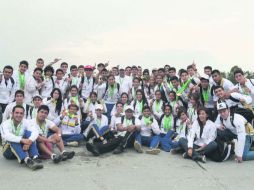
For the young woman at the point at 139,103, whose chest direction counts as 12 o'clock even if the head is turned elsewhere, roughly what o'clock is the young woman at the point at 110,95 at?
the young woman at the point at 110,95 is roughly at 4 o'clock from the young woman at the point at 139,103.

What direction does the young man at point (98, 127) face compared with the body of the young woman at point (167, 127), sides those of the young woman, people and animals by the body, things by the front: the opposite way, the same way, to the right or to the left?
the same way

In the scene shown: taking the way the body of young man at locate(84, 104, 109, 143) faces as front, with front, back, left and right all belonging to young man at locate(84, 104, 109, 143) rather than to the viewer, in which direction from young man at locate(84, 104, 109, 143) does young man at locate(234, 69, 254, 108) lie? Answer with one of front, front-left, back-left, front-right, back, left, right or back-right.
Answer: left

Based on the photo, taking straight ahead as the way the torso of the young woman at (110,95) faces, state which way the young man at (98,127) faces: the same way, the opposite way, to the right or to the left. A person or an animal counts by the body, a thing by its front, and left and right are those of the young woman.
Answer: the same way

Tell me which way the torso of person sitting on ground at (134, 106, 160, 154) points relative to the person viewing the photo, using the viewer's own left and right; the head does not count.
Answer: facing the viewer

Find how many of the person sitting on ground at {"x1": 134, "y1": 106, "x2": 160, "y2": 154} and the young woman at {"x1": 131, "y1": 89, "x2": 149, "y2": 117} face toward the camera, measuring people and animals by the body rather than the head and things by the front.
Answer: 2

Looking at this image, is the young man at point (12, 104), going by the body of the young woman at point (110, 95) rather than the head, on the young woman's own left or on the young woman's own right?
on the young woman's own right

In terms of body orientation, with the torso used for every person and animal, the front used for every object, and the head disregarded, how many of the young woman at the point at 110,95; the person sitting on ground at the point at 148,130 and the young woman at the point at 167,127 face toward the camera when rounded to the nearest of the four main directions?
3

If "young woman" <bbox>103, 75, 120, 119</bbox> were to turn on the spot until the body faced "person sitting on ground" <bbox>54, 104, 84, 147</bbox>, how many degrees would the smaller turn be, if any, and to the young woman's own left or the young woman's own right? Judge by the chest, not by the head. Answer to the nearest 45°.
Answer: approximately 45° to the young woman's own right

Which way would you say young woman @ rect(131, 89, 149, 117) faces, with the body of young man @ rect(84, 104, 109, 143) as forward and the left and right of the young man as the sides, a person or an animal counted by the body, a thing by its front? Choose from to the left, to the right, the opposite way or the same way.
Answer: the same way

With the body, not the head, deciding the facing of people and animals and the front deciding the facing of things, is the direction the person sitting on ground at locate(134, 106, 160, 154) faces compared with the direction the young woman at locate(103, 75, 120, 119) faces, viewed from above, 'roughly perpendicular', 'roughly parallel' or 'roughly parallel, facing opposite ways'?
roughly parallel

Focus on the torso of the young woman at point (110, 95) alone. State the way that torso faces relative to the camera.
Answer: toward the camera

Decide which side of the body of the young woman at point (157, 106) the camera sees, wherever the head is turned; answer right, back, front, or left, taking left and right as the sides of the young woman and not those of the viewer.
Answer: front

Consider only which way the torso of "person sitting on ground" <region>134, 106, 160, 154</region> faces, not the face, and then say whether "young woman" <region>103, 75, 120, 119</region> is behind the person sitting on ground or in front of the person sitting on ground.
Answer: behind

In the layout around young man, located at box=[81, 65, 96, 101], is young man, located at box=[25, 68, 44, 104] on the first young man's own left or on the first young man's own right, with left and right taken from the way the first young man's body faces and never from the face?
on the first young man's own right

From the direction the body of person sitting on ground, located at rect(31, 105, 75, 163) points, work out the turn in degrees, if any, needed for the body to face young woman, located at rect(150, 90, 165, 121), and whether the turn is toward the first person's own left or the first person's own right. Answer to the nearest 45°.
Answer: approximately 90° to the first person's own left

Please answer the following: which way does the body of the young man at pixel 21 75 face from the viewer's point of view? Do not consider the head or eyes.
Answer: toward the camera
